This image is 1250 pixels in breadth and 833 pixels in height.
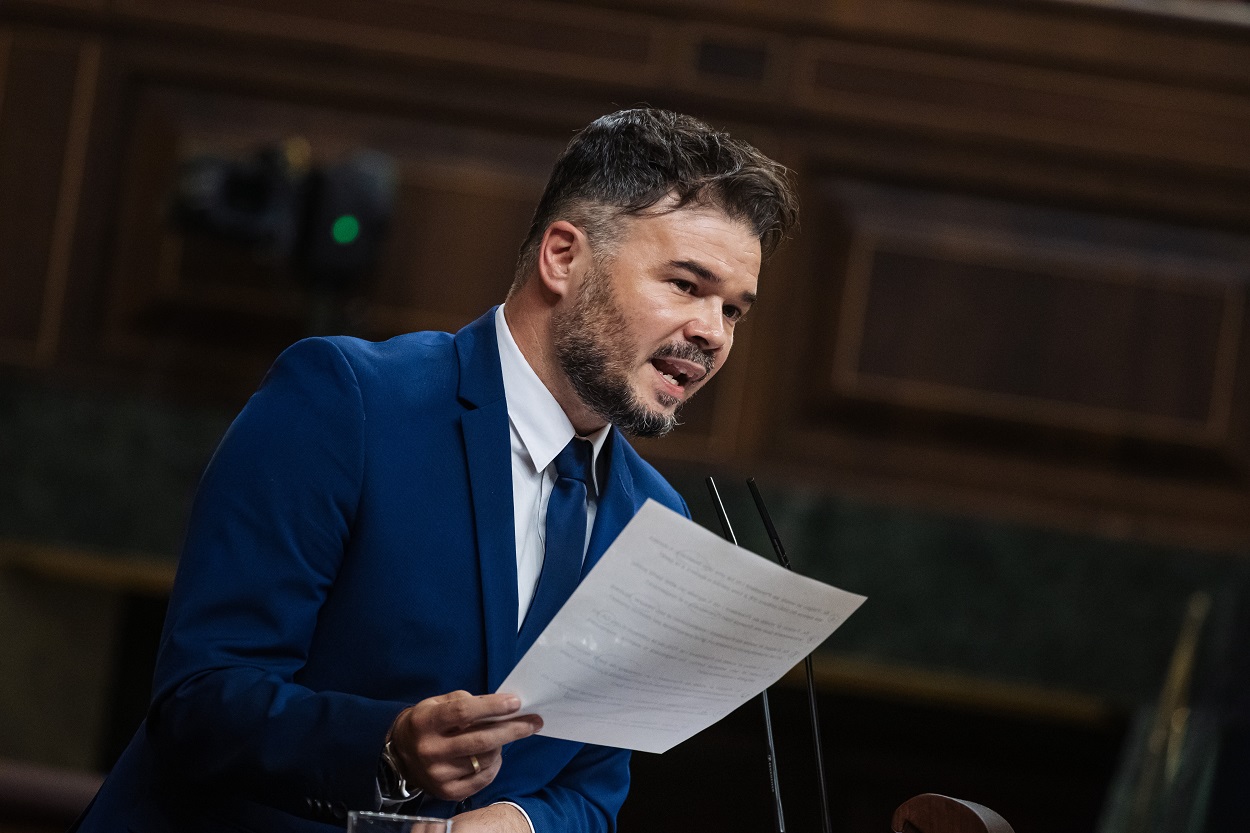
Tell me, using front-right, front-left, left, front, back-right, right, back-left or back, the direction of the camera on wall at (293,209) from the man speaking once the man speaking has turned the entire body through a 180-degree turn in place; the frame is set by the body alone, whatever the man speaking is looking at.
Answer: front-right

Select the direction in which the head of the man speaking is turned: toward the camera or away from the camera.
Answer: toward the camera
